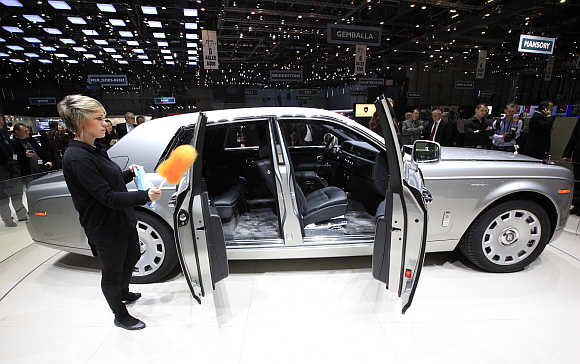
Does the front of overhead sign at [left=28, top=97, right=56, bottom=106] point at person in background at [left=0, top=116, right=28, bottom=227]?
yes

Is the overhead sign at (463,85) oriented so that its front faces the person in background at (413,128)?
yes

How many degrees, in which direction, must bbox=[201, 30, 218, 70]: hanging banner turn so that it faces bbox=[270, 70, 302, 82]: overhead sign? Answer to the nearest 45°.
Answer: approximately 135° to its left

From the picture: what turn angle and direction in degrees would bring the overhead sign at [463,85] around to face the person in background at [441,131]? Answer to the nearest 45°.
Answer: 0° — it already faces them

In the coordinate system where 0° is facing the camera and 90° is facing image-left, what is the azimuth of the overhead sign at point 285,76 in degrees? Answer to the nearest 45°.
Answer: approximately 0°

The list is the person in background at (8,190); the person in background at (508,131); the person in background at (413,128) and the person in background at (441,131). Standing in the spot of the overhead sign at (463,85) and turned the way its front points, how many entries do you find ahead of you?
4

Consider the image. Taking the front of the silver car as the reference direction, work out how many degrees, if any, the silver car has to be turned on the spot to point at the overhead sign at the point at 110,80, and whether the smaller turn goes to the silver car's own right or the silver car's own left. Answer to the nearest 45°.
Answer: approximately 135° to the silver car's own left

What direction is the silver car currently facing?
to the viewer's right

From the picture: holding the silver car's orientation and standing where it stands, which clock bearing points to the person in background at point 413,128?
The person in background is roughly at 10 o'clock from the silver car.

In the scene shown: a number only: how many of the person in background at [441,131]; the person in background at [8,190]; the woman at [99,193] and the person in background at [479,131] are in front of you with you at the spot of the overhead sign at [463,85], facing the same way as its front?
4

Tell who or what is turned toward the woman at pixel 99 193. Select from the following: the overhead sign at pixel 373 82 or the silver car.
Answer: the overhead sign
